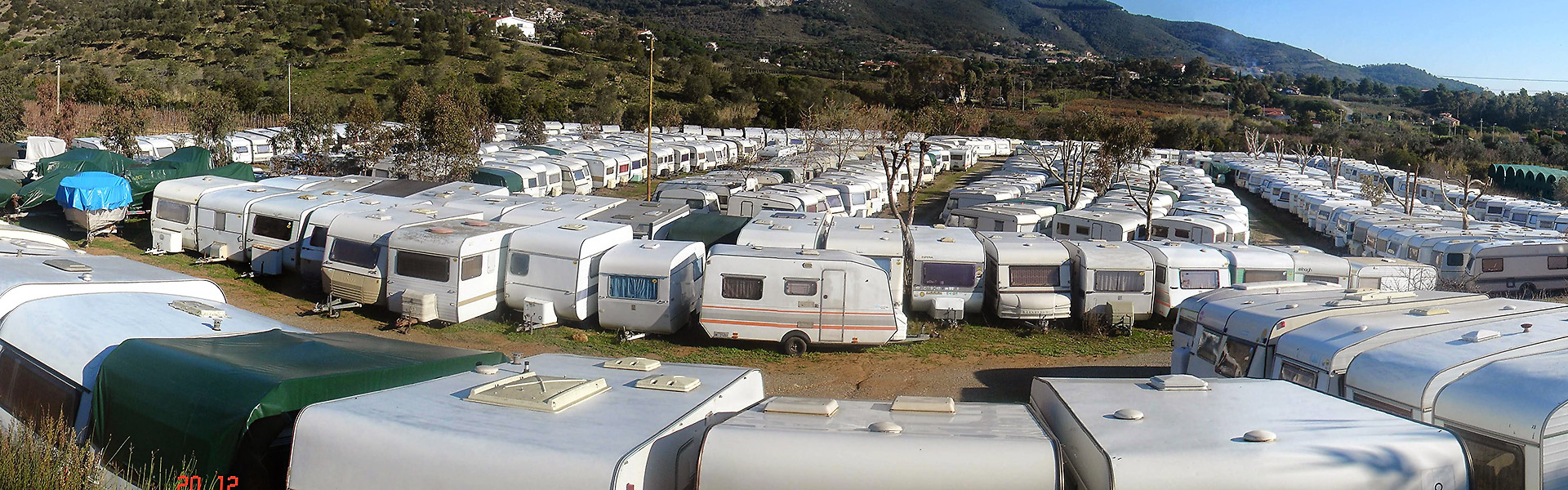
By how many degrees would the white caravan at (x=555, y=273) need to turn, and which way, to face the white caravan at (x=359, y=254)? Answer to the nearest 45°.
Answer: approximately 90° to its right

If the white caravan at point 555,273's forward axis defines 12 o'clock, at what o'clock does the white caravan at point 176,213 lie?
the white caravan at point 176,213 is roughly at 3 o'clock from the white caravan at point 555,273.

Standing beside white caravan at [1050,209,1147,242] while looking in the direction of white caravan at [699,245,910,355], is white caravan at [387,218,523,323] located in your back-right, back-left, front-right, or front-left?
front-right

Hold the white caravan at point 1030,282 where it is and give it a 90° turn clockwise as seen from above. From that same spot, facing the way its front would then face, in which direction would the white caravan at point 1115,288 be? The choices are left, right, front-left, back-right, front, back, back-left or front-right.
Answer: back

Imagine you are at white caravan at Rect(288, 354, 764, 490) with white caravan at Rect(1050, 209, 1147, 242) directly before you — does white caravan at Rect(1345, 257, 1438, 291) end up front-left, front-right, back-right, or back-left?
front-right

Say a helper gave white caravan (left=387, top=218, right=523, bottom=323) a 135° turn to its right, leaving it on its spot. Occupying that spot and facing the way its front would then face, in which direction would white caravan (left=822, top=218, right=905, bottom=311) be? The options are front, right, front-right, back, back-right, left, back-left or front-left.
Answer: right

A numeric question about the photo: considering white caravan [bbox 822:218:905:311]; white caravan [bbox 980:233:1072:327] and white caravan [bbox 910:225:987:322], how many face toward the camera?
3

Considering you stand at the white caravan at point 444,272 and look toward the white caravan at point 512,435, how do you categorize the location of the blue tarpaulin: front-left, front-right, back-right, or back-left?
back-right

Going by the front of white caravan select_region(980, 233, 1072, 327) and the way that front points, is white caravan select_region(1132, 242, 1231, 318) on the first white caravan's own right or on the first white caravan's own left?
on the first white caravan's own left

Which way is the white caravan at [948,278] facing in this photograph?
toward the camera

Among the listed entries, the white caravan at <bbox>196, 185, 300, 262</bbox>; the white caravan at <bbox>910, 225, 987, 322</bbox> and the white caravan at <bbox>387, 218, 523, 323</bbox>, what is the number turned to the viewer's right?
0

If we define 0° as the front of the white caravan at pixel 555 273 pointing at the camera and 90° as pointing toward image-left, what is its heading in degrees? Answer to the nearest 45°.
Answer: approximately 45°

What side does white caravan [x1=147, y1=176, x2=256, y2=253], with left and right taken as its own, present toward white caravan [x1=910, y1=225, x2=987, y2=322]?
left

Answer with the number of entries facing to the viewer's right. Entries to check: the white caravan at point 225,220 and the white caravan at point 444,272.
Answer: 0

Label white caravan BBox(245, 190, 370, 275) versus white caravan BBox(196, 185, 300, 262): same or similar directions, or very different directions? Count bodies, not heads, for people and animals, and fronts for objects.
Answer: same or similar directions
